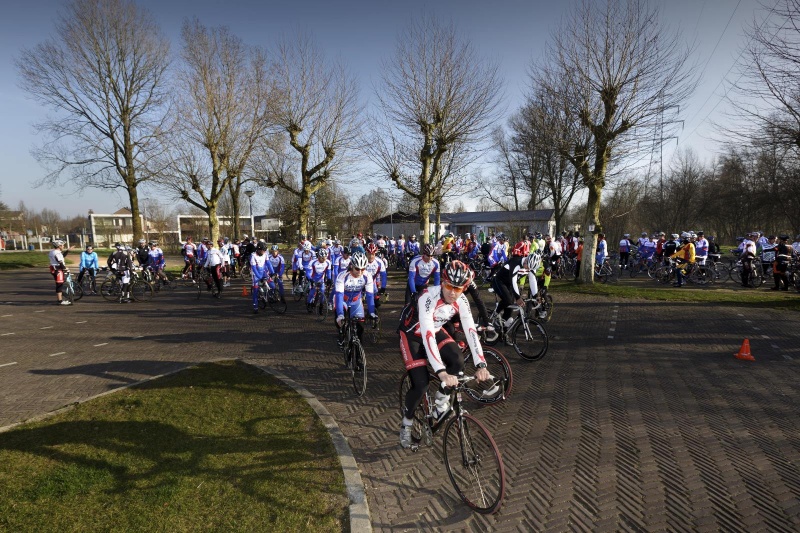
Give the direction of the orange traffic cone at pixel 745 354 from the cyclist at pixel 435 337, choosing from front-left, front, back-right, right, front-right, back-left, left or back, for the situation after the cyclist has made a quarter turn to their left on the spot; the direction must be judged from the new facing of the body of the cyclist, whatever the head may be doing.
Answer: front

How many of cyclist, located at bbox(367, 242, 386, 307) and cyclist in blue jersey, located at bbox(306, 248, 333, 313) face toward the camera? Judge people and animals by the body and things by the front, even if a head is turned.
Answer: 2

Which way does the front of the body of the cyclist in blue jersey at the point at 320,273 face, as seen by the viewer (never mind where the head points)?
toward the camera

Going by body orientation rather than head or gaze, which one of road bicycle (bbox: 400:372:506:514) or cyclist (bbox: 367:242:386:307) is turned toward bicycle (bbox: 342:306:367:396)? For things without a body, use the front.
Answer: the cyclist

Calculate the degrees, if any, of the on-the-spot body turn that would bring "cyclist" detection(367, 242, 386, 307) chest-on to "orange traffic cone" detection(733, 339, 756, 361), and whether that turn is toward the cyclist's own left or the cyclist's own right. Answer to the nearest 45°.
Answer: approximately 90° to the cyclist's own left

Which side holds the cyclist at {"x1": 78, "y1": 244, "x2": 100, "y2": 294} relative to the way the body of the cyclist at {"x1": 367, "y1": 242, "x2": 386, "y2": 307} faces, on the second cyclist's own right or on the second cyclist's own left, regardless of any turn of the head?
on the second cyclist's own right

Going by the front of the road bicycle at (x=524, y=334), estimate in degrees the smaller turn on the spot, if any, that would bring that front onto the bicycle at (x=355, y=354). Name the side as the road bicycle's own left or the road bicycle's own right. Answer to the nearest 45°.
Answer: approximately 90° to the road bicycle's own right

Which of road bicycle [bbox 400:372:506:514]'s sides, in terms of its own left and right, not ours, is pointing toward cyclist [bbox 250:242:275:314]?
back

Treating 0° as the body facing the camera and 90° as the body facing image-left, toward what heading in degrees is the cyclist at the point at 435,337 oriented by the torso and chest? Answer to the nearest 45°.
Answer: approximately 315°
